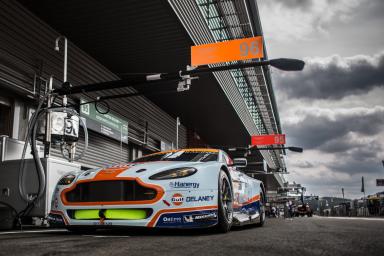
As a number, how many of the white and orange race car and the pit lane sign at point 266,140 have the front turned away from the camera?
0

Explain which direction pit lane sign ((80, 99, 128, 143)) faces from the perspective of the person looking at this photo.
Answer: facing the viewer and to the right of the viewer

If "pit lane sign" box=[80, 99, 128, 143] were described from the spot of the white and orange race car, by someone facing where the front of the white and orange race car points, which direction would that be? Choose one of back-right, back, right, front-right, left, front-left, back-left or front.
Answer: back-right

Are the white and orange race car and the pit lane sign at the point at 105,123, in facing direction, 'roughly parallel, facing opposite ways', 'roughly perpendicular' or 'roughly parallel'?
roughly perpendicular

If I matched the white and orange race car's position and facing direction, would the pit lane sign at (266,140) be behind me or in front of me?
behind

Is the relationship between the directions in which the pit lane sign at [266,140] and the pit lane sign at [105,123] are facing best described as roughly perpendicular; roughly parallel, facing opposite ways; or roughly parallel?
roughly perpendicular

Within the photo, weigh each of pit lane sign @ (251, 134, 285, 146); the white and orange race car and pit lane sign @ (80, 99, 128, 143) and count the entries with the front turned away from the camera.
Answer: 0

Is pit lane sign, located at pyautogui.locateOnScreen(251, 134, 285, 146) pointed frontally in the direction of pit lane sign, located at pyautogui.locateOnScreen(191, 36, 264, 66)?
yes

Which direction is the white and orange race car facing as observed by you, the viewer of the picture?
facing the viewer and to the left of the viewer

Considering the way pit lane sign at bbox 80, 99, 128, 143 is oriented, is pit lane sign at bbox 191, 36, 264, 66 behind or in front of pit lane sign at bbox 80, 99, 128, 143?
in front

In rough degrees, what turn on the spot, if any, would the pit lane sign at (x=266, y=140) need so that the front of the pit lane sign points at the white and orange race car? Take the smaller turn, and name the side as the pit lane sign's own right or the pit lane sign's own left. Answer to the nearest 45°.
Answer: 0° — it already faces it

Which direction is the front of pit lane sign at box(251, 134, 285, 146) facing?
toward the camera

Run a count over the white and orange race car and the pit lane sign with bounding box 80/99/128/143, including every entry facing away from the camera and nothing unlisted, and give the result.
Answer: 0

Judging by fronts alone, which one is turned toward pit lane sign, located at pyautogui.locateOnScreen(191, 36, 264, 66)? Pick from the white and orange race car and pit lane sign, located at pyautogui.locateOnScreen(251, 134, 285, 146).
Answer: pit lane sign, located at pyautogui.locateOnScreen(251, 134, 285, 146)

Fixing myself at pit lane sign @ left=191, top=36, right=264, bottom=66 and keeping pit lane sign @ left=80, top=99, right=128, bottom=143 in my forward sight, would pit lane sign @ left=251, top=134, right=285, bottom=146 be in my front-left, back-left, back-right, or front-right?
front-right

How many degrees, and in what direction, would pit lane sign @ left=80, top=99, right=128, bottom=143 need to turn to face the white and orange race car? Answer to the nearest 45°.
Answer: approximately 45° to its right
